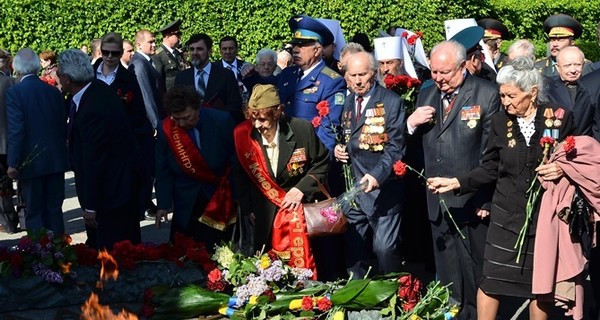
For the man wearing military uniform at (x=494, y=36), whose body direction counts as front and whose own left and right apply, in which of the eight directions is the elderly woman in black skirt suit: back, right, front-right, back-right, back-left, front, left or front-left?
front-left

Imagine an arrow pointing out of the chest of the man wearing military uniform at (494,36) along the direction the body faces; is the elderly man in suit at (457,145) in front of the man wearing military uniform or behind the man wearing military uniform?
in front

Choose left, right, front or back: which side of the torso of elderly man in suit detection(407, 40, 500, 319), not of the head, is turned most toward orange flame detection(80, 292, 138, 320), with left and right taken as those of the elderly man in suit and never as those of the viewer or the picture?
front

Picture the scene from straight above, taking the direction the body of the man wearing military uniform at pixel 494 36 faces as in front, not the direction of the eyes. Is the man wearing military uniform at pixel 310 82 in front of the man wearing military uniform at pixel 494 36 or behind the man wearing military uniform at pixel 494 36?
in front

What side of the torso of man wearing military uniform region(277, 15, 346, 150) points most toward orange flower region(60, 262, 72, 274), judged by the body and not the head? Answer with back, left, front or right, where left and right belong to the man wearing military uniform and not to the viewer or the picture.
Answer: front

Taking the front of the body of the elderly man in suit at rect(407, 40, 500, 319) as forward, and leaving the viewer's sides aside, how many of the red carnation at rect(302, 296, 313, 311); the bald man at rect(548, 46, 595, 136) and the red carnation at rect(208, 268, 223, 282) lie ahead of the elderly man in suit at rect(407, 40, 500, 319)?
2

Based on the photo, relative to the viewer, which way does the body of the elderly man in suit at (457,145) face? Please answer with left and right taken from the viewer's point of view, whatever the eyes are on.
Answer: facing the viewer and to the left of the viewer

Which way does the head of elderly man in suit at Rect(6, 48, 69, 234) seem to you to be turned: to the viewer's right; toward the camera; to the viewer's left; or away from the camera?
away from the camera

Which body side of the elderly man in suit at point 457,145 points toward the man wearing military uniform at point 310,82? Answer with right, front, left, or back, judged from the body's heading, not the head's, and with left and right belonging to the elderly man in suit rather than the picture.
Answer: right

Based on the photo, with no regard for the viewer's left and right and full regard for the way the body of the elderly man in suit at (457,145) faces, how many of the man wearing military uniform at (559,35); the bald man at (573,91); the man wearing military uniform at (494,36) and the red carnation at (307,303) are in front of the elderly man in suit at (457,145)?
1
